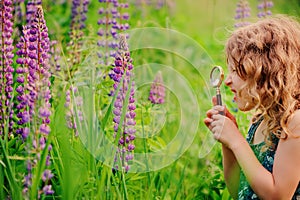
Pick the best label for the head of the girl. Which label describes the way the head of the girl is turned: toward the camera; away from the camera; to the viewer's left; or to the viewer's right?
to the viewer's left

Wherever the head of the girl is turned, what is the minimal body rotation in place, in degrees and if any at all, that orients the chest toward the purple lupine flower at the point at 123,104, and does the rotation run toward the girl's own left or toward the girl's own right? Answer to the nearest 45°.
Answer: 0° — they already face it

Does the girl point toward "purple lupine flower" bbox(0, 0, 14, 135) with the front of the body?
yes

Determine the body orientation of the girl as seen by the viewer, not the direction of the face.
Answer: to the viewer's left

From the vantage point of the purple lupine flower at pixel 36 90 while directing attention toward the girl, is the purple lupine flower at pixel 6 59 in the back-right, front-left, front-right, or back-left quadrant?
back-left

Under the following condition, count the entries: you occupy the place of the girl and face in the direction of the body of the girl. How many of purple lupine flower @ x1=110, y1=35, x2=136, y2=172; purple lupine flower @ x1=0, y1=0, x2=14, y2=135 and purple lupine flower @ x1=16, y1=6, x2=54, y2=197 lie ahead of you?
3

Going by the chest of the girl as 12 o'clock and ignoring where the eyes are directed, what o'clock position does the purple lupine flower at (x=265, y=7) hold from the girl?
The purple lupine flower is roughly at 3 o'clock from the girl.
